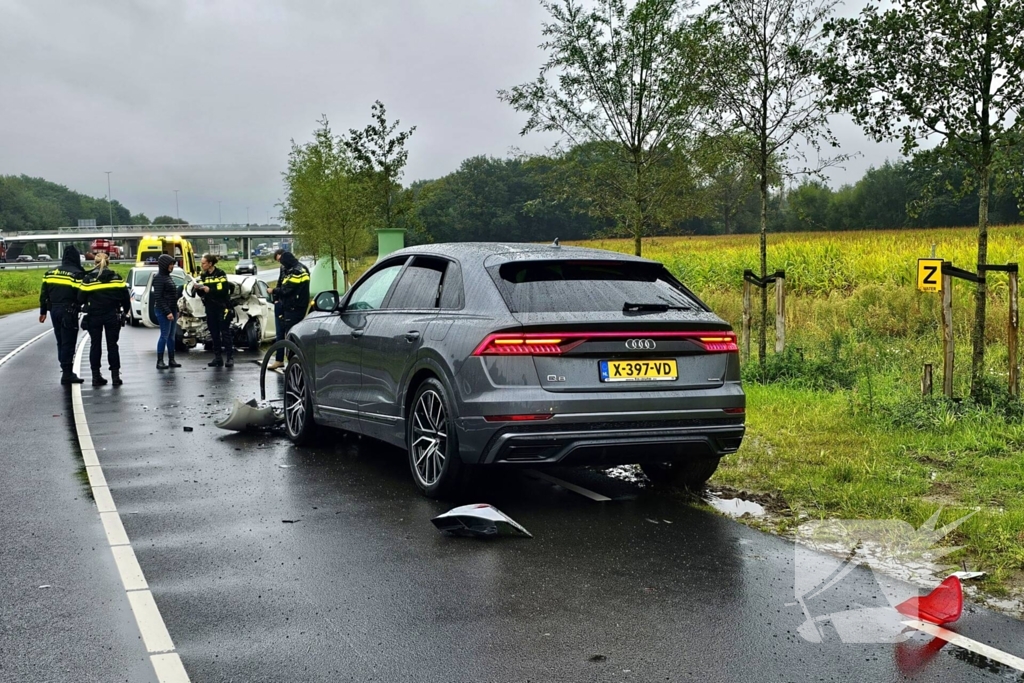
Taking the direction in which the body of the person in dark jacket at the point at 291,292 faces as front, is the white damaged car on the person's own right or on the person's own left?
on the person's own right

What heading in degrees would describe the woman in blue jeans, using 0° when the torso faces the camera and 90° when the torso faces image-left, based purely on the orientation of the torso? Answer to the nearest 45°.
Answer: approximately 270°

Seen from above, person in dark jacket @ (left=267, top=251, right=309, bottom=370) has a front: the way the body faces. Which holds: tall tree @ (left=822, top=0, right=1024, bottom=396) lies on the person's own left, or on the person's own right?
on the person's own left

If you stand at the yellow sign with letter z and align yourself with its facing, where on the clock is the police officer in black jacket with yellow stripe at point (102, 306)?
The police officer in black jacket with yellow stripe is roughly at 3 o'clock from the yellow sign with letter z.

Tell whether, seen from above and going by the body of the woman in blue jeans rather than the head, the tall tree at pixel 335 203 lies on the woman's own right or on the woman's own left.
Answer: on the woman's own left

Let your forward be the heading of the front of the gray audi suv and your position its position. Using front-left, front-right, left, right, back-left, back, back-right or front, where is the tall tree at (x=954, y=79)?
right

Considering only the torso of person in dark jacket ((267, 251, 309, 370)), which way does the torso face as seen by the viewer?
to the viewer's left

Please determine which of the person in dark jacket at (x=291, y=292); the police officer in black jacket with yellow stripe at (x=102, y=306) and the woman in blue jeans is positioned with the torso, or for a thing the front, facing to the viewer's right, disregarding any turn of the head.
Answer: the woman in blue jeans

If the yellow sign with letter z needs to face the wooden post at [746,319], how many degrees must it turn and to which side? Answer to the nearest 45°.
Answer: approximately 135° to its right

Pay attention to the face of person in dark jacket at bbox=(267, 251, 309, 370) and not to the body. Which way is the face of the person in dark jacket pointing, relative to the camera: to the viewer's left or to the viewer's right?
to the viewer's left
